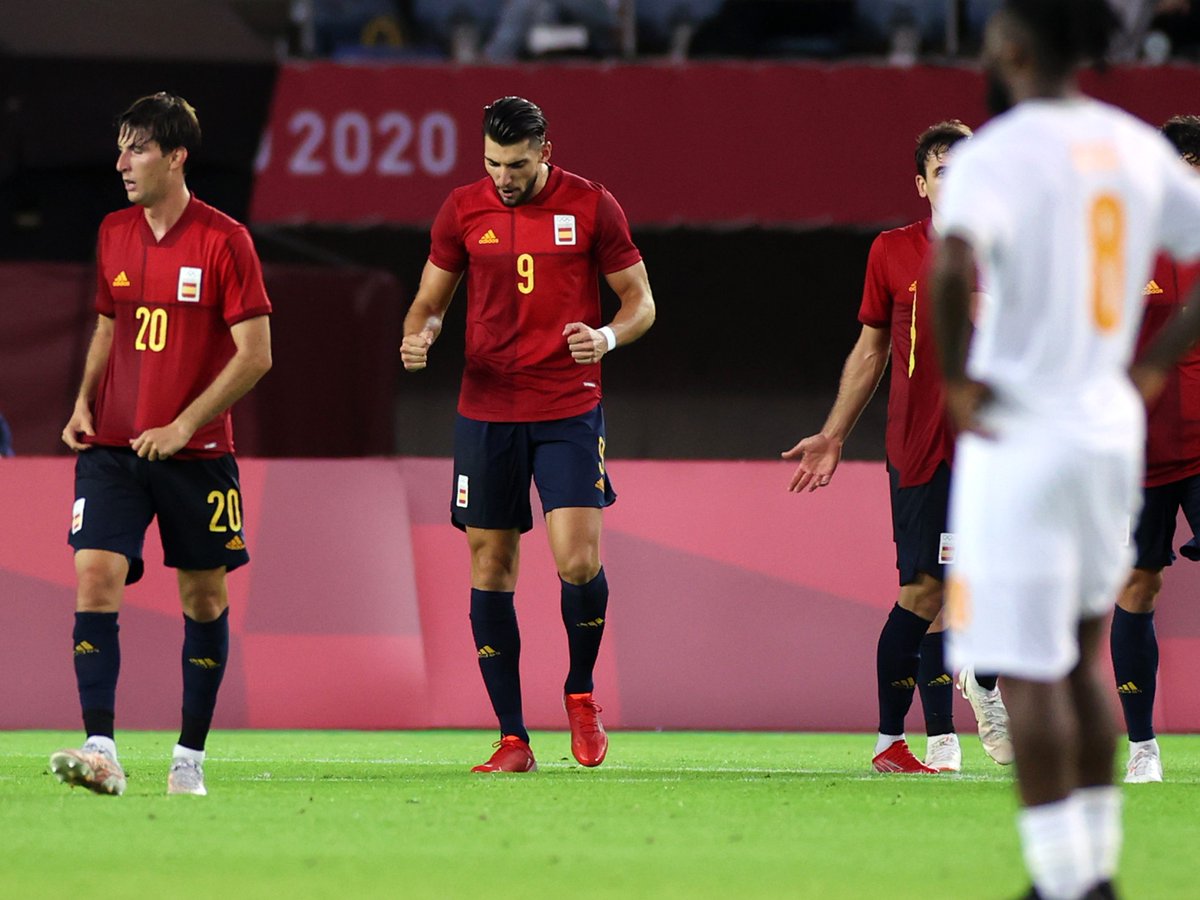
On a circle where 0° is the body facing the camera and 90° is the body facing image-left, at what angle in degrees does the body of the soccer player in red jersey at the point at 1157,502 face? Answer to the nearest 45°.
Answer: approximately 0°

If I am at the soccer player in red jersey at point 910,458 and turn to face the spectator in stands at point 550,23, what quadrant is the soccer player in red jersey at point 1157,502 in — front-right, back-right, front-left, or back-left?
back-right

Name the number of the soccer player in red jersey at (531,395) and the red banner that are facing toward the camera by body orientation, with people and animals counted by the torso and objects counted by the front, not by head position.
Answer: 2

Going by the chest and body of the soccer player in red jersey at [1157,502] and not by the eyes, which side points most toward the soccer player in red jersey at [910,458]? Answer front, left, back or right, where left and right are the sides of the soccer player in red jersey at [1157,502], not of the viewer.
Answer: right

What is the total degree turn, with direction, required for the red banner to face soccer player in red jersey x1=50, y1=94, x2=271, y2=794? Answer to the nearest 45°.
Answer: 0° — it already faces them

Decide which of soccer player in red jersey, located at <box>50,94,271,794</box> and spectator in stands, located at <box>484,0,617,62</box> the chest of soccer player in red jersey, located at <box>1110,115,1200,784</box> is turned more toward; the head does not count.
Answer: the soccer player in red jersey

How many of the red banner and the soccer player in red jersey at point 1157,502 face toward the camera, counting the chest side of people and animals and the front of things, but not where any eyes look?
2
